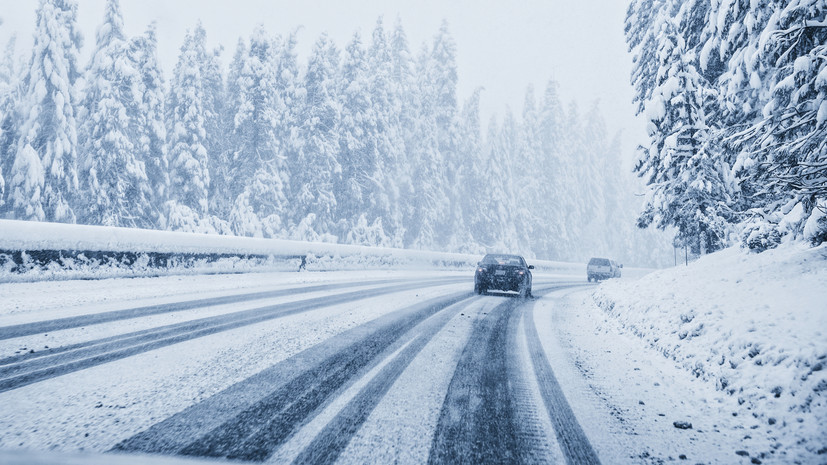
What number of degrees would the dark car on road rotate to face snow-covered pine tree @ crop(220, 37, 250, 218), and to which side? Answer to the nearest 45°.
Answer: approximately 45° to its left

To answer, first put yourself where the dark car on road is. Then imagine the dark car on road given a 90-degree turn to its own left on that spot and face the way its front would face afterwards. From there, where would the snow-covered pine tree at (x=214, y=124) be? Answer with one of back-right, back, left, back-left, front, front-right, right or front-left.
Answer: front-right

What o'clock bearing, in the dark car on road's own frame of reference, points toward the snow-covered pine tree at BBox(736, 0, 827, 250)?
The snow-covered pine tree is roughly at 5 o'clock from the dark car on road.

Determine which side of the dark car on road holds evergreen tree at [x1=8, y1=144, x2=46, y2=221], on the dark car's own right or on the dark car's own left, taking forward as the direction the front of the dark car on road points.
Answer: on the dark car's own left

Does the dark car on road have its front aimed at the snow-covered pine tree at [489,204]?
yes

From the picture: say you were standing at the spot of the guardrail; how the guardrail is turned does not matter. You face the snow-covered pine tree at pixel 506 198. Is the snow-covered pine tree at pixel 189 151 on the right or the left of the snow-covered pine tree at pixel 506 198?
left

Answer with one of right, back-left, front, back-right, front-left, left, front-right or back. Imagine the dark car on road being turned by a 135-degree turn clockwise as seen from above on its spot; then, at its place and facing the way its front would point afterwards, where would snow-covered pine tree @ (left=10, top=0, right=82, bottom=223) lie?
back-right

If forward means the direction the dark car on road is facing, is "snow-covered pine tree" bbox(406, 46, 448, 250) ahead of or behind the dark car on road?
ahead

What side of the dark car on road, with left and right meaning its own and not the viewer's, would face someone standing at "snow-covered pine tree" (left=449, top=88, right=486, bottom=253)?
front

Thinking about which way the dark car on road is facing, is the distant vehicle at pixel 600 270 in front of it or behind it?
in front

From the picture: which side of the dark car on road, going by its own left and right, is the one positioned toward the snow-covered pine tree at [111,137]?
left

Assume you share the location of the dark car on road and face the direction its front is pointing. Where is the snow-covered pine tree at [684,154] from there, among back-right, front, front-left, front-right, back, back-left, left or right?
right

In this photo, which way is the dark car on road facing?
away from the camera

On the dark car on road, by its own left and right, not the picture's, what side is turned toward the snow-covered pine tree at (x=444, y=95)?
front
